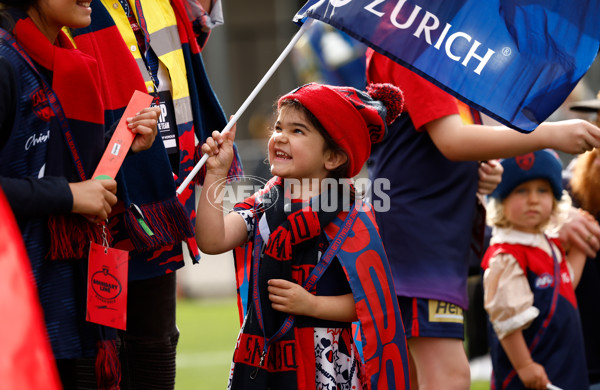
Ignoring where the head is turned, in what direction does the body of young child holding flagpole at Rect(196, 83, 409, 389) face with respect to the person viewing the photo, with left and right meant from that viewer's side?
facing the viewer and to the left of the viewer

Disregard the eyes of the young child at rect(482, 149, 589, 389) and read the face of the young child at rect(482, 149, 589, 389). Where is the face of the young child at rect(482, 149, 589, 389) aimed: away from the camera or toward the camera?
toward the camera

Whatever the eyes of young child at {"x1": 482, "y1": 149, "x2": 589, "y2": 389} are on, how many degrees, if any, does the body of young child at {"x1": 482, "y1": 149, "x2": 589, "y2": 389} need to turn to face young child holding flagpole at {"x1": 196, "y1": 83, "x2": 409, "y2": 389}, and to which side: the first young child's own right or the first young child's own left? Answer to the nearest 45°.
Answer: approximately 90° to the first young child's own right

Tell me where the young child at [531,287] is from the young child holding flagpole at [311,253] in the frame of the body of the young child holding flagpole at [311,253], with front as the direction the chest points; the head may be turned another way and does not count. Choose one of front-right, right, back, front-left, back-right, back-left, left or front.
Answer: back

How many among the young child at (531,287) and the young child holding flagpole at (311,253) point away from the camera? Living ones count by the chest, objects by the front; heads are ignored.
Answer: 0

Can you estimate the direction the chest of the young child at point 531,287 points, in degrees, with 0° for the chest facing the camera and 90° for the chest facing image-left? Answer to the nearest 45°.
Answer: approximately 315°
